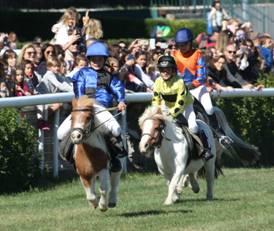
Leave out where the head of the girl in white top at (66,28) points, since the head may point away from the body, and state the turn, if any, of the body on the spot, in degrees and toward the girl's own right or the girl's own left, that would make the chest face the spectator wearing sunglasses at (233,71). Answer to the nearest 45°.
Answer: approximately 45° to the girl's own left

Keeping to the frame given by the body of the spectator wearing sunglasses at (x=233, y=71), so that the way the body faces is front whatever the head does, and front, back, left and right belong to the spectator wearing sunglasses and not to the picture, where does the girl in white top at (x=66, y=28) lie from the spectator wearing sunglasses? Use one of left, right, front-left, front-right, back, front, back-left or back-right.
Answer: back-right

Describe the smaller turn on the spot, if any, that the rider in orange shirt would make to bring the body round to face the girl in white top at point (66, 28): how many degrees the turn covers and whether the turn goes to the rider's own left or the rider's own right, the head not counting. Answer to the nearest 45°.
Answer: approximately 90° to the rider's own right

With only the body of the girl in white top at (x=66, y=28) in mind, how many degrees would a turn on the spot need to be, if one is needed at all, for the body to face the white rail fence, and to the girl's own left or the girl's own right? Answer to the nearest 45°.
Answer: approximately 45° to the girl's own right

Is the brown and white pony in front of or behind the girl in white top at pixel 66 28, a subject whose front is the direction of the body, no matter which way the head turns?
in front

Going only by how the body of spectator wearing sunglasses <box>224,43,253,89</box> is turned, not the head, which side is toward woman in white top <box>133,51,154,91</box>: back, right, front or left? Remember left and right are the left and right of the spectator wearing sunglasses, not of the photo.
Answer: right
